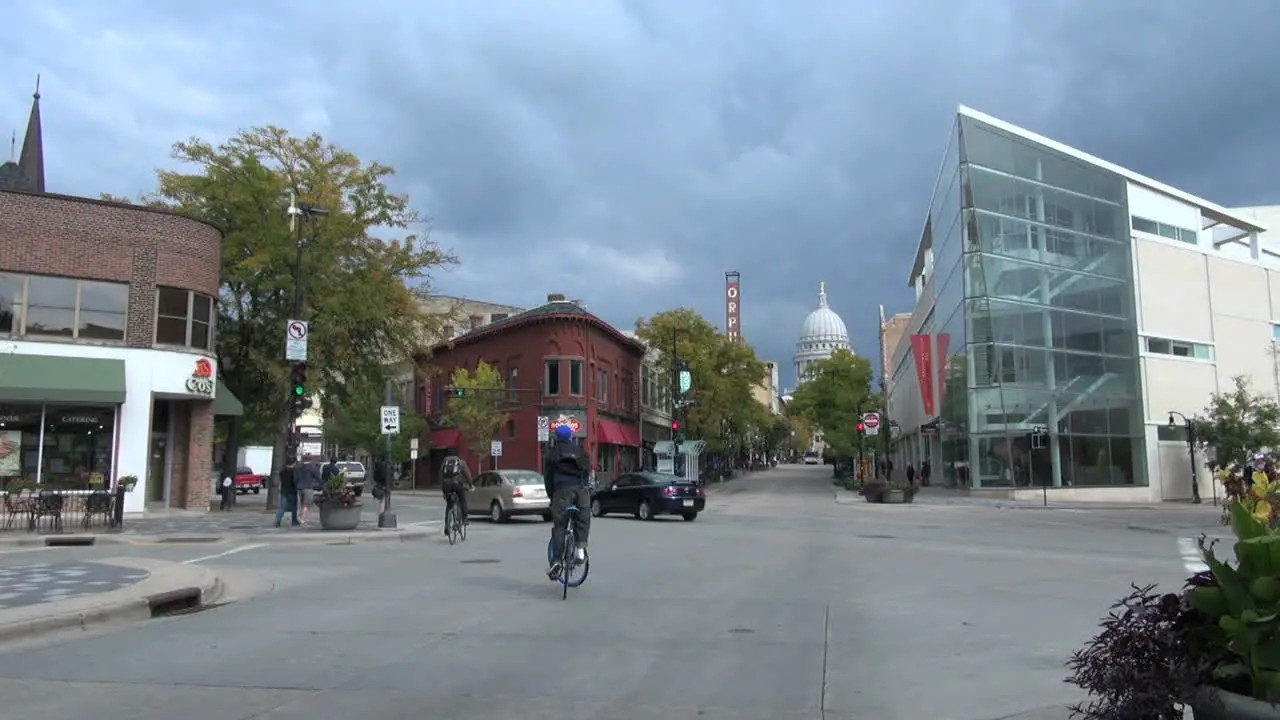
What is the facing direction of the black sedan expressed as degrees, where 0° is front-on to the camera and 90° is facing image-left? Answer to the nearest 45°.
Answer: approximately 135°

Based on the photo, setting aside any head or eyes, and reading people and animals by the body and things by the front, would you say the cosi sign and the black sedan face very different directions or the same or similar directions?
very different directions

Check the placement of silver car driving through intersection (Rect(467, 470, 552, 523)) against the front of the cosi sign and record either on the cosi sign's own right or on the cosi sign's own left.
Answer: on the cosi sign's own left

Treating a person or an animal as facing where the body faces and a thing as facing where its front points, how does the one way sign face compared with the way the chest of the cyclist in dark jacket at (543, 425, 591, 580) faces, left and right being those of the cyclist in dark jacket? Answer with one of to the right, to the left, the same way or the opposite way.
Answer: the opposite way

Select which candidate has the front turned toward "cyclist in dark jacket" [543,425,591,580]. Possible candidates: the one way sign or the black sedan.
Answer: the one way sign

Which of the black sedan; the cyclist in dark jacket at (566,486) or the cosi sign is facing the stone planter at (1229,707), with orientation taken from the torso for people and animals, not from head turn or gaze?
the cosi sign

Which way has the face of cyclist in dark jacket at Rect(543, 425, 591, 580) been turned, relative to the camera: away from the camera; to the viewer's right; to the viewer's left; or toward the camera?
away from the camera

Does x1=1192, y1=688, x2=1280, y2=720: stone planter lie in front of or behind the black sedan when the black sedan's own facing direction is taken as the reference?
behind

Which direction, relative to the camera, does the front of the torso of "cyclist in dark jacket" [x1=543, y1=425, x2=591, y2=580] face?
away from the camera
